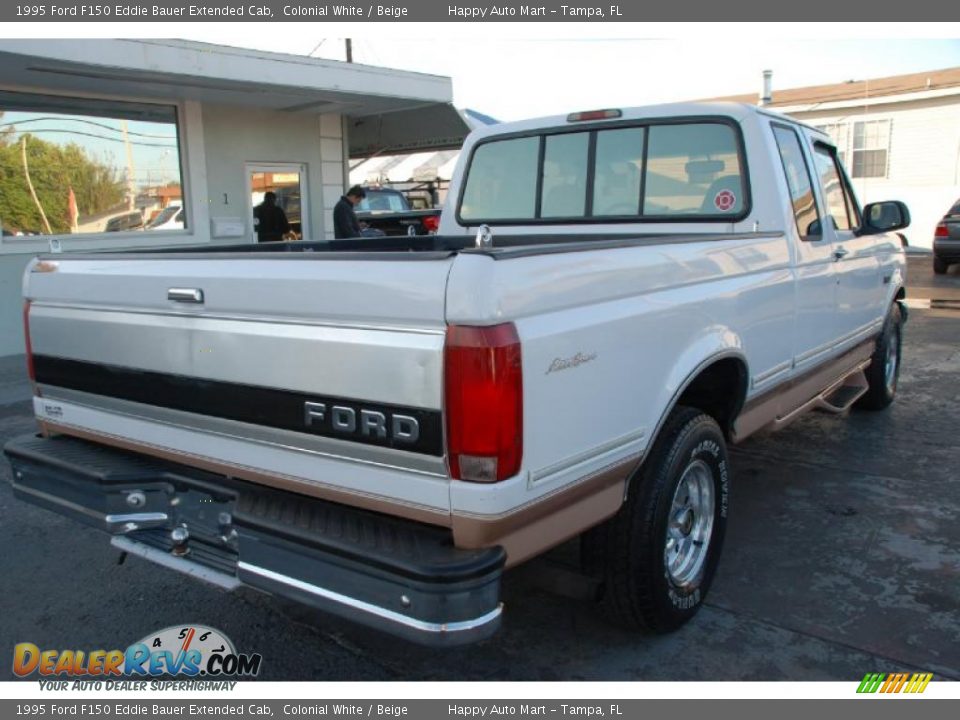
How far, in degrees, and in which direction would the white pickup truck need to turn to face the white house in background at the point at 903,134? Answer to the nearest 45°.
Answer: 0° — it already faces it

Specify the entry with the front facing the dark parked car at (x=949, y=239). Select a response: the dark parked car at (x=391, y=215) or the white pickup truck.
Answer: the white pickup truck

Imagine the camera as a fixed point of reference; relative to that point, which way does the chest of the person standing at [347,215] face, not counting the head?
to the viewer's right

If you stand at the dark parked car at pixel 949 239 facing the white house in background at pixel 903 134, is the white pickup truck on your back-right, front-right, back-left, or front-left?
back-left

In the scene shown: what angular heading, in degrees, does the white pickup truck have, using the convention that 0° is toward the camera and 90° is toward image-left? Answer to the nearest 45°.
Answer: approximately 225°

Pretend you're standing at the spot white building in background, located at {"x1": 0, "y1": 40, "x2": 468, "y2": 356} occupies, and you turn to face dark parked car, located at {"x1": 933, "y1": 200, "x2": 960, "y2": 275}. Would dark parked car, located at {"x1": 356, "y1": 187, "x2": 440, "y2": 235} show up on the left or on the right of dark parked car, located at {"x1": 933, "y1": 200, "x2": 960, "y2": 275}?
left

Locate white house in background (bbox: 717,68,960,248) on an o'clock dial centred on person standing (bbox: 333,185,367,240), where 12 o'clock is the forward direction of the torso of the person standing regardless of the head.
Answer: The white house in background is roughly at 11 o'clock from the person standing.

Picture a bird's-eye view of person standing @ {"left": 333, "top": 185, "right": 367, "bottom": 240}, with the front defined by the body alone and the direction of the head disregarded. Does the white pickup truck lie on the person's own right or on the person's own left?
on the person's own right

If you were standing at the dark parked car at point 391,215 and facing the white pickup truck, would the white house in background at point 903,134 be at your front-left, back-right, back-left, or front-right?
back-left
